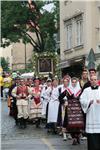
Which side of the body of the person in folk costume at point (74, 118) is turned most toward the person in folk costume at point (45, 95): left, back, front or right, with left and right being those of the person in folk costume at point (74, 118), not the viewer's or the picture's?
back

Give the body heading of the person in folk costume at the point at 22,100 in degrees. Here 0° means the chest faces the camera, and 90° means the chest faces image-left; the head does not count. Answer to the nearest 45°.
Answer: approximately 0°

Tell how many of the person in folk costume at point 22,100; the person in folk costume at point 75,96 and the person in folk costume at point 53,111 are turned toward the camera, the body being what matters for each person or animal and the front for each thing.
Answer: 3

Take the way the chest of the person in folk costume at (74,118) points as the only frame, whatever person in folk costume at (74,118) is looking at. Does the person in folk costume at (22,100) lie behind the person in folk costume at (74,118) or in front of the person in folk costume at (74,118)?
behind

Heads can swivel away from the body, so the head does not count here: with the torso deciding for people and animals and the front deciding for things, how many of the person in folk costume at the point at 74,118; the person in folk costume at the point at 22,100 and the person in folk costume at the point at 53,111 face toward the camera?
3

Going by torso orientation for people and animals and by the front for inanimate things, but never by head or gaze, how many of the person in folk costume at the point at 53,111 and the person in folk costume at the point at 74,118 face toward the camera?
2

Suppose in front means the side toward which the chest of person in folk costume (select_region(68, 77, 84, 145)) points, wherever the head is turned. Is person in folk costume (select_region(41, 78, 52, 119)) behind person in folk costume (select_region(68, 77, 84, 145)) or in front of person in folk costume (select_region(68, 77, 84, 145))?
behind

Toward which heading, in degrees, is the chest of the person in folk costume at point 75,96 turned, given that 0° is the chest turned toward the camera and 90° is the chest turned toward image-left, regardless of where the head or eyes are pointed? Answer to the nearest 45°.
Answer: approximately 0°

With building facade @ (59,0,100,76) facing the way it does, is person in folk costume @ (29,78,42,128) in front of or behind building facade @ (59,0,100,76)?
in front
